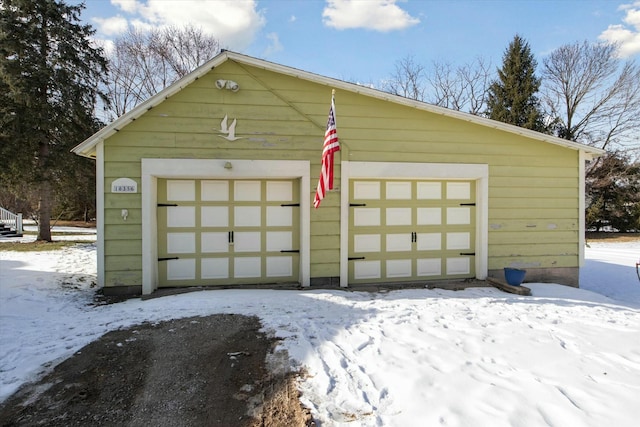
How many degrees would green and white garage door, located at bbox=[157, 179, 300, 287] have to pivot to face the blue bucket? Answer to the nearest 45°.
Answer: approximately 90° to its left

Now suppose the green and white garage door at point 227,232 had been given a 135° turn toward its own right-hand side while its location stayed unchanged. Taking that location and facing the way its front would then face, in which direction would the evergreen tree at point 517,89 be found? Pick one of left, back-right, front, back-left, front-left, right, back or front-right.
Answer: right

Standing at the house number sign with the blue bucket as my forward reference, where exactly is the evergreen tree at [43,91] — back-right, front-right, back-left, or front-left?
back-left

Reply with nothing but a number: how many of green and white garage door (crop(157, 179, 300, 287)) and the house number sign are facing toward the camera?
2

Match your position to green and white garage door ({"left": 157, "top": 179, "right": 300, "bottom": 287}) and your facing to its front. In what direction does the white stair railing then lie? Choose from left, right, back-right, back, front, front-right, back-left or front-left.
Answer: back-right

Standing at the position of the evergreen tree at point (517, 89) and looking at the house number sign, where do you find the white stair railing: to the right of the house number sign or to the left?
right

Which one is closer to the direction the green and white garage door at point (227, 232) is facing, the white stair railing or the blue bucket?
the blue bucket

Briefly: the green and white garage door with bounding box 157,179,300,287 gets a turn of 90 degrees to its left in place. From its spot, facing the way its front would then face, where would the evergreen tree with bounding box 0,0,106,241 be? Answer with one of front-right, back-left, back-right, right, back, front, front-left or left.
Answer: back-left

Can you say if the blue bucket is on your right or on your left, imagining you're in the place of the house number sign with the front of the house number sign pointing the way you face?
on your left

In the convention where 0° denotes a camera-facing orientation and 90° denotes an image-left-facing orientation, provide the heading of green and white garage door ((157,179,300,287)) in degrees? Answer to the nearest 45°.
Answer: approximately 0°

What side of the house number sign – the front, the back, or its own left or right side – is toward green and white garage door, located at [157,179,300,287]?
left

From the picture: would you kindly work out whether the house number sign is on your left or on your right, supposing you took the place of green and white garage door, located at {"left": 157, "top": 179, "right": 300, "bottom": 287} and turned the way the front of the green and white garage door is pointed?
on your right
